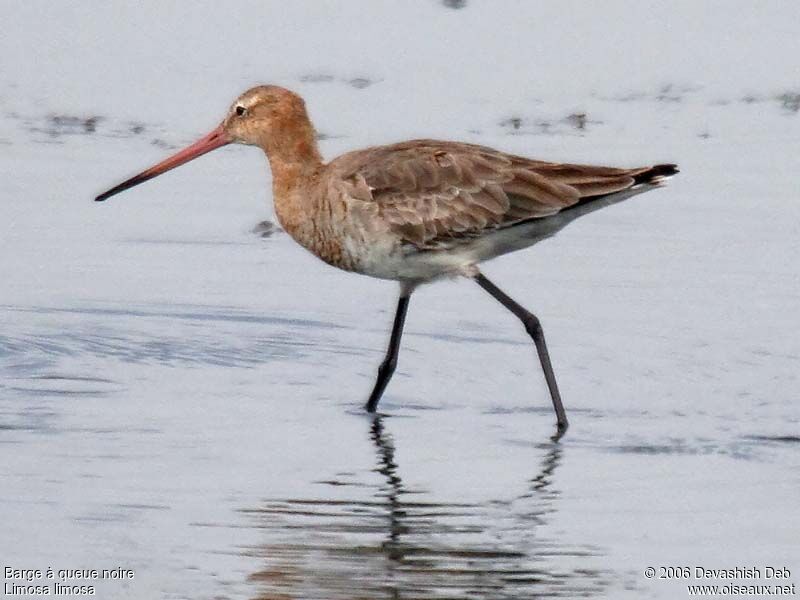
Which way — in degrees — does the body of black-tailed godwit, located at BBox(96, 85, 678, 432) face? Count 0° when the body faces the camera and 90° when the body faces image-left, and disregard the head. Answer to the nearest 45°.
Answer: approximately 90°
